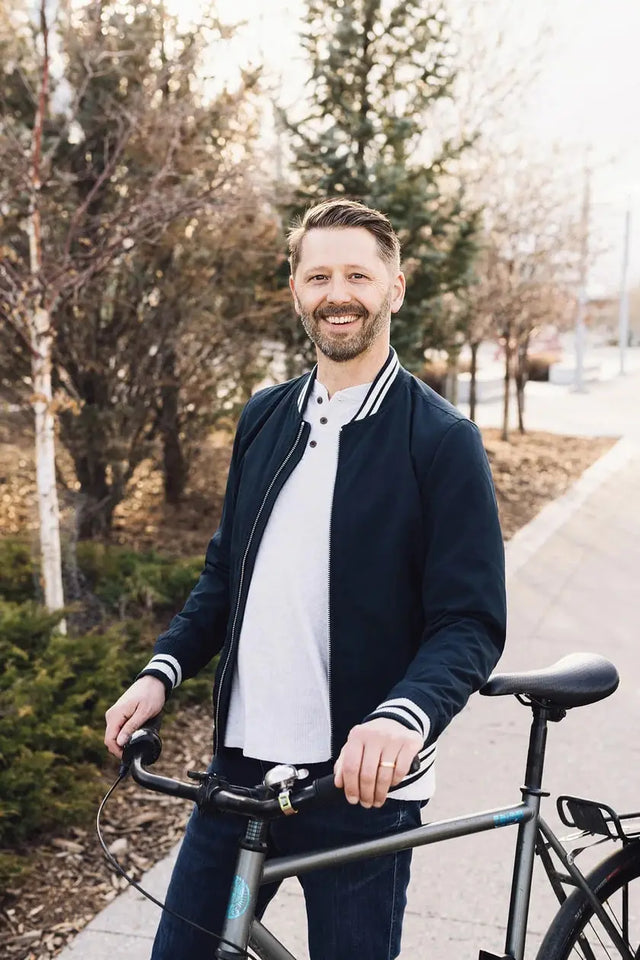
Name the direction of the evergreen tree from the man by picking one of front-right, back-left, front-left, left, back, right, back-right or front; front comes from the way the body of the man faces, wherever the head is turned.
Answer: back-right

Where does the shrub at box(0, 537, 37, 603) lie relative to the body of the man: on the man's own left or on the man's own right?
on the man's own right

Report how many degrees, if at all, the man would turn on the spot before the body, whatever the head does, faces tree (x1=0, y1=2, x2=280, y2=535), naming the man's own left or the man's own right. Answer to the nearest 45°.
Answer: approximately 135° to the man's own right

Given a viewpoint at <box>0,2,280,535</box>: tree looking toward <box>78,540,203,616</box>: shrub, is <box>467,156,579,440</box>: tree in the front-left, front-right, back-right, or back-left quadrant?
back-left

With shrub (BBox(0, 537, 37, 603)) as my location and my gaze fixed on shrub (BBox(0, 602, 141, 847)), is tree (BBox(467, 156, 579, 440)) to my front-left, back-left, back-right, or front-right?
back-left

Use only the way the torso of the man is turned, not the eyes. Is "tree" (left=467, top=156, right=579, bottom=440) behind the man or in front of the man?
behind

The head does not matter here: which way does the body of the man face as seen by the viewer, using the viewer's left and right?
facing the viewer and to the left of the viewer
